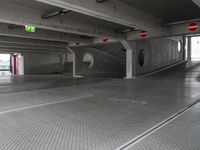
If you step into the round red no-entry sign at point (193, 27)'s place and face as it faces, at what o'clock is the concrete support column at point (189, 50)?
The concrete support column is roughly at 6 o'clock from the round red no-entry sign.

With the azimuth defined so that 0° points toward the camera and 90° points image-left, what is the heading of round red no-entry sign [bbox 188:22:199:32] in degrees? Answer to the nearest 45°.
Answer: approximately 0°

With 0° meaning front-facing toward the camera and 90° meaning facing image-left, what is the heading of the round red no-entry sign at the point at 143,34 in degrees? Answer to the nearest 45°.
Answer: approximately 0°

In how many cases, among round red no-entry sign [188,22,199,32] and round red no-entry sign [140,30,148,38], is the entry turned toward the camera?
2
